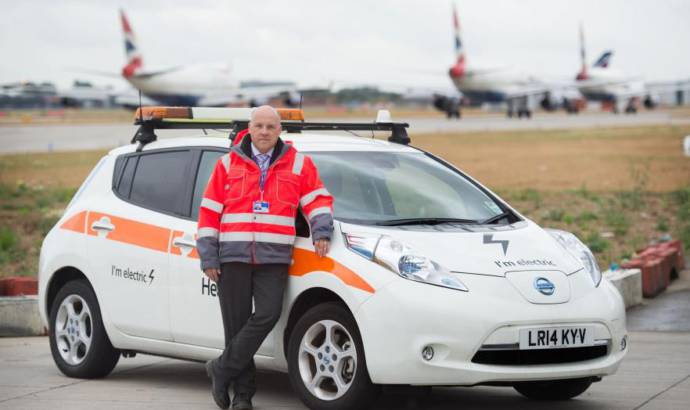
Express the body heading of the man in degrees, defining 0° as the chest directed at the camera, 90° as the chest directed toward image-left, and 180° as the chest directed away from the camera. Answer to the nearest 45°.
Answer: approximately 0°

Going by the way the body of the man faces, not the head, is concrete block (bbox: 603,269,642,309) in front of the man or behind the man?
behind

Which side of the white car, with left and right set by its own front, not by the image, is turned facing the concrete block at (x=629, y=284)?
left

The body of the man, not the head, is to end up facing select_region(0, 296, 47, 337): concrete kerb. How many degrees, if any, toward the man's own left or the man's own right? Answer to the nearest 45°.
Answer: approximately 135° to the man's own right

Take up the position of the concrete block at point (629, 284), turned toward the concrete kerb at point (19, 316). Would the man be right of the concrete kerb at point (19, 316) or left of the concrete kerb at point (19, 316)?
left

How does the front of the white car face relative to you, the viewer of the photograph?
facing the viewer and to the right of the viewer

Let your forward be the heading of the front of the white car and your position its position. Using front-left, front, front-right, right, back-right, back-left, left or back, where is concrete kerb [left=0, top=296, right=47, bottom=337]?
back
